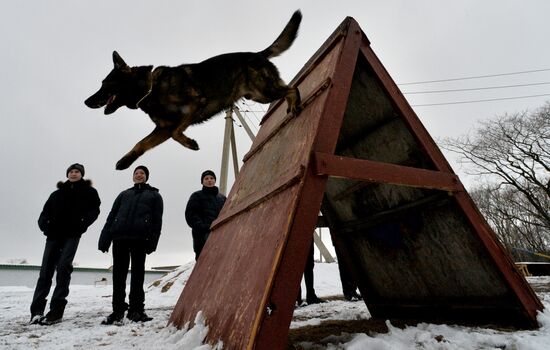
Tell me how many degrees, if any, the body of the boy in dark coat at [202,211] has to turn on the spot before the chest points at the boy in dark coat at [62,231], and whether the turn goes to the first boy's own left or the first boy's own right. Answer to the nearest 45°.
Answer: approximately 90° to the first boy's own right

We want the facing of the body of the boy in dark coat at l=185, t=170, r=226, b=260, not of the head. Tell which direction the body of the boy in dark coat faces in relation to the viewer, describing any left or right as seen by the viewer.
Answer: facing the viewer

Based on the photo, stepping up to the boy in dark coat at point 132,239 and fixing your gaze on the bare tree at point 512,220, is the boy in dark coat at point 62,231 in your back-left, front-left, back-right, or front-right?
back-left

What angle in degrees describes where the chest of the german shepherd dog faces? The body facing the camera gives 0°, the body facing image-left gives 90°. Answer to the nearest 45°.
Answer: approximately 90°

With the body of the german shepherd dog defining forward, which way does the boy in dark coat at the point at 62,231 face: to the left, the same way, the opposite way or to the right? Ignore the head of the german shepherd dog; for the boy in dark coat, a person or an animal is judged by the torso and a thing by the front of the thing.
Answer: to the left

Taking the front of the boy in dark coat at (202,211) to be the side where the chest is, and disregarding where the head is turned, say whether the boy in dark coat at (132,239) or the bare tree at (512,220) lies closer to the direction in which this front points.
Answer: the boy in dark coat

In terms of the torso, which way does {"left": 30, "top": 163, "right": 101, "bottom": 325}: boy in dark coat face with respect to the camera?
toward the camera

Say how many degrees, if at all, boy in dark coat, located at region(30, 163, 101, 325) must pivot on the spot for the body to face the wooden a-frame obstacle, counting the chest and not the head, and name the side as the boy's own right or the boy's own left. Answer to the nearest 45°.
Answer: approximately 45° to the boy's own left
